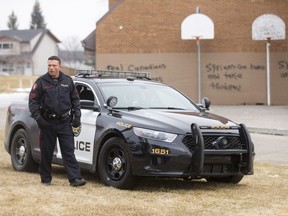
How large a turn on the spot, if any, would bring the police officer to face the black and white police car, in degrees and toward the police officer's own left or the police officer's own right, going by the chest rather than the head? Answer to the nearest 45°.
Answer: approximately 90° to the police officer's own left

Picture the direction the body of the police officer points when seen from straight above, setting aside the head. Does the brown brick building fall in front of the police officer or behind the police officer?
behind

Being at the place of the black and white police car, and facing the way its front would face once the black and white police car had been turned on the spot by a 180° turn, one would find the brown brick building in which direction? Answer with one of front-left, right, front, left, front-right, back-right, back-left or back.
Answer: front-right

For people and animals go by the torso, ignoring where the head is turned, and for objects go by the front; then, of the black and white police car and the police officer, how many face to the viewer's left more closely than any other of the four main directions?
0

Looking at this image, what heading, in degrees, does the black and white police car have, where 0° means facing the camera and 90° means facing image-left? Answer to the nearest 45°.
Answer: approximately 315°

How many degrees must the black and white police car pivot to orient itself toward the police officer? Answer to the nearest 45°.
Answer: approximately 135° to its right
